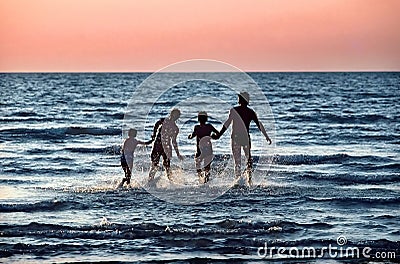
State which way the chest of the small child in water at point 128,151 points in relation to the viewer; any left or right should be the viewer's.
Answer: facing away from the viewer and to the right of the viewer

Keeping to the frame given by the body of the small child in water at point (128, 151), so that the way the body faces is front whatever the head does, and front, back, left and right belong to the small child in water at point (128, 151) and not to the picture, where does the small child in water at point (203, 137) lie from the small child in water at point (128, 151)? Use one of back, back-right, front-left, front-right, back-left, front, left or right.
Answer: front-right
